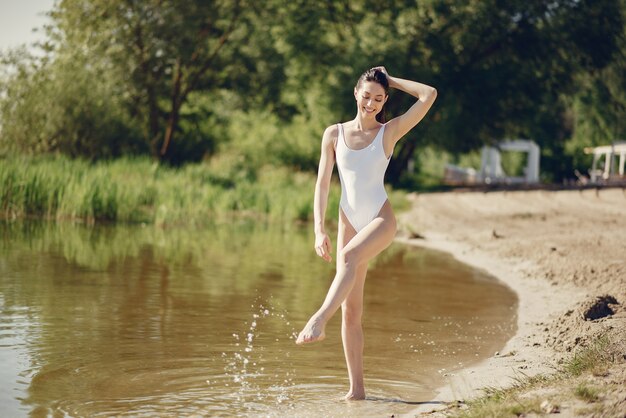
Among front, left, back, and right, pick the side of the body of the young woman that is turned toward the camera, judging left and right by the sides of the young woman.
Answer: front
